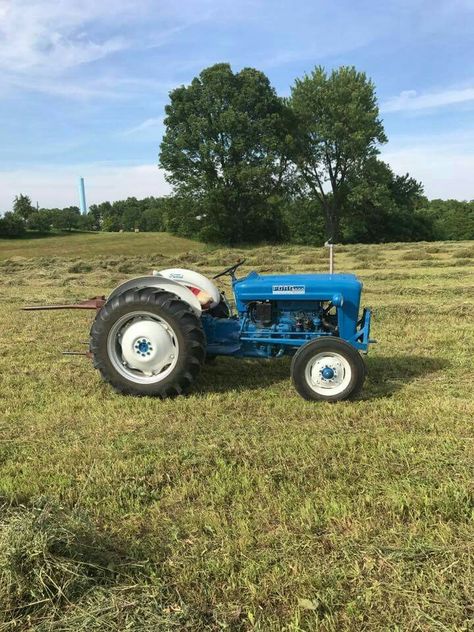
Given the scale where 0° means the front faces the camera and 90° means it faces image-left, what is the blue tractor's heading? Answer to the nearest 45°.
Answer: approximately 270°

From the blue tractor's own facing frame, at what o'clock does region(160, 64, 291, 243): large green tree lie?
The large green tree is roughly at 9 o'clock from the blue tractor.

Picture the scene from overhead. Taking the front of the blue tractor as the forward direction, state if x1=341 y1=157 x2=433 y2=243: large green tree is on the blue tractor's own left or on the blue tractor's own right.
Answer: on the blue tractor's own left
